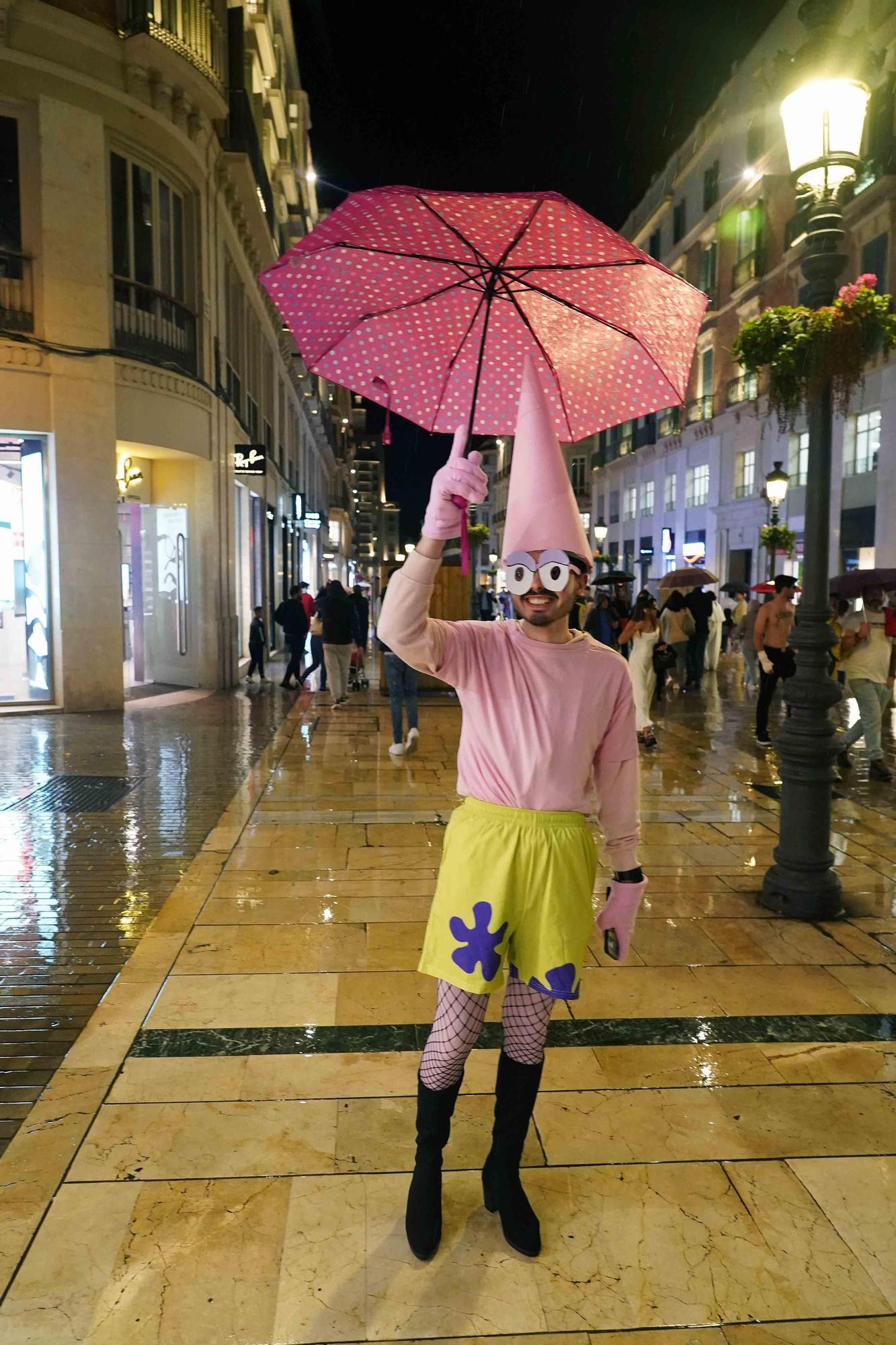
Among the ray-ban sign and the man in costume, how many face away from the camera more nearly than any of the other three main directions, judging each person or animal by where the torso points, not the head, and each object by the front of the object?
0

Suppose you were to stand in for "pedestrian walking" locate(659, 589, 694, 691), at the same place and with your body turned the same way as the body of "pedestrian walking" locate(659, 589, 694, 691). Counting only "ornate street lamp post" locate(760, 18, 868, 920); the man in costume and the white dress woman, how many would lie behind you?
3

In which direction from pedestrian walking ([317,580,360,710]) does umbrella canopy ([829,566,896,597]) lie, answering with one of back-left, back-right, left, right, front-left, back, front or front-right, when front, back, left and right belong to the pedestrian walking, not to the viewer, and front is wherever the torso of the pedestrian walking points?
back-right

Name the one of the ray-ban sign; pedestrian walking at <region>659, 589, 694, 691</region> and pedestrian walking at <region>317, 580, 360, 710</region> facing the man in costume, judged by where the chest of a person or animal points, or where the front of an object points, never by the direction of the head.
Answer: the ray-ban sign

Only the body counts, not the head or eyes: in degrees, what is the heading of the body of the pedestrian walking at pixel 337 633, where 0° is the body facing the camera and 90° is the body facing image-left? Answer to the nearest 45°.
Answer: approximately 180°

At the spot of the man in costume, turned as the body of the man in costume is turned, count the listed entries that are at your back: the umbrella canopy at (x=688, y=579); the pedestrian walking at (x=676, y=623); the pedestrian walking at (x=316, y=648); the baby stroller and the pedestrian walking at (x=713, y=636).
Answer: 5

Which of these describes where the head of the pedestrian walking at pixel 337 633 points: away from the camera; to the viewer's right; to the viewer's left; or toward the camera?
away from the camera

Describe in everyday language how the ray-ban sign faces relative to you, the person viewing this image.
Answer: facing the viewer

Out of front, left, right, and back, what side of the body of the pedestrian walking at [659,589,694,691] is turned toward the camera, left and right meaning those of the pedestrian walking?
back

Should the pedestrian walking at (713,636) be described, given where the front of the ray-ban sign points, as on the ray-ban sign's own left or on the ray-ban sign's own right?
on the ray-ban sign's own left

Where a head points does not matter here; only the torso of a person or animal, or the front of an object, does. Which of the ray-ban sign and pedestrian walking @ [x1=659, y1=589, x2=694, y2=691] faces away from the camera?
the pedestrian walking

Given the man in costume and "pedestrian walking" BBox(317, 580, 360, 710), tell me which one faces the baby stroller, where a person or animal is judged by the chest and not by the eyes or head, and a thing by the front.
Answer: the pedestrian walking
